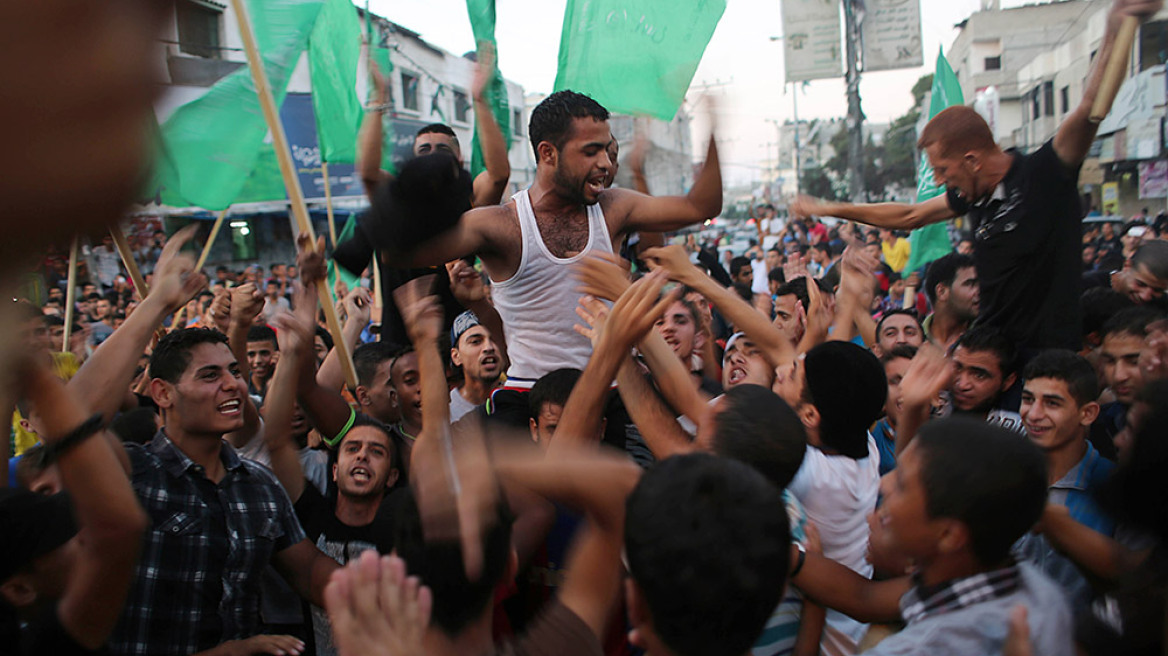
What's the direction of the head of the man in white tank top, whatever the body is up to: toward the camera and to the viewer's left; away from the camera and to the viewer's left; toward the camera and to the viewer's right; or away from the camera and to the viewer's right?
toward the camera and to the viewer's right

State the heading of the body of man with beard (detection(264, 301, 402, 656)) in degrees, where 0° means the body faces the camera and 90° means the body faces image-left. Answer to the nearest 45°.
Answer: approximately 0°

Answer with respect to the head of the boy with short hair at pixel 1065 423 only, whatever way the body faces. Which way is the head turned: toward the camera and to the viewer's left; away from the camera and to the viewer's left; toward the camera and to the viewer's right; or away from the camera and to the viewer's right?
toward the camera and to the viewer's left

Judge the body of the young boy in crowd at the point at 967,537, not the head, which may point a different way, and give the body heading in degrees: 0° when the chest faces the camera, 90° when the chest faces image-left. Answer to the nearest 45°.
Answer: approximately 90°

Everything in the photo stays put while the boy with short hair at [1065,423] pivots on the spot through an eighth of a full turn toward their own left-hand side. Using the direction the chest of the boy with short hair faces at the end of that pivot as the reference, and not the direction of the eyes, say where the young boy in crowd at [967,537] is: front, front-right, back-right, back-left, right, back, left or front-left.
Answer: front

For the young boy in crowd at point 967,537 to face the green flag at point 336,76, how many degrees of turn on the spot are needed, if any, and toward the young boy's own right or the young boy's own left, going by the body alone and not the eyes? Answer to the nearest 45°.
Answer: approximately 45° to the young boy's own right

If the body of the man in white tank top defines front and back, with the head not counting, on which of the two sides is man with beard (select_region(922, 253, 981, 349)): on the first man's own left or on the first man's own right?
on the first man's own left

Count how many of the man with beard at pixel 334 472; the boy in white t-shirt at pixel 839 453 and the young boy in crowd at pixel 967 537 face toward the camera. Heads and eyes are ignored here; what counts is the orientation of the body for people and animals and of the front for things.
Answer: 1

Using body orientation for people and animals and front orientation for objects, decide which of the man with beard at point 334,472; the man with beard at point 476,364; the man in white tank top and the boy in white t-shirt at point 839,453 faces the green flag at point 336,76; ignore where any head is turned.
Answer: the boy in white t-shirt

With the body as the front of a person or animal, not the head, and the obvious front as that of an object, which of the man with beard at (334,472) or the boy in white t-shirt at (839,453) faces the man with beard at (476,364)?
the boy in white t-shirt

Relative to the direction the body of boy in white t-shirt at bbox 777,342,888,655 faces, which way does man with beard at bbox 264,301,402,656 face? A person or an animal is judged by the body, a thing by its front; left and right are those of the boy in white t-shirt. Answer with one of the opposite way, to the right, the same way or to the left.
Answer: the opposite way

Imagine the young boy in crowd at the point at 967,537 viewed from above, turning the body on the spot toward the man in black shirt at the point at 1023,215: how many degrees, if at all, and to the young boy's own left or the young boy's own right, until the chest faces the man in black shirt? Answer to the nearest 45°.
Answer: approximately 90° to the young boy's own right

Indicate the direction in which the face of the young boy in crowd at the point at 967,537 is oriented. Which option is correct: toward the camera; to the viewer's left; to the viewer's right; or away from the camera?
to the viewer's left

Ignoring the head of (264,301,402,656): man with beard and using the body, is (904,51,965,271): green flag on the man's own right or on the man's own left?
on the man's own left
